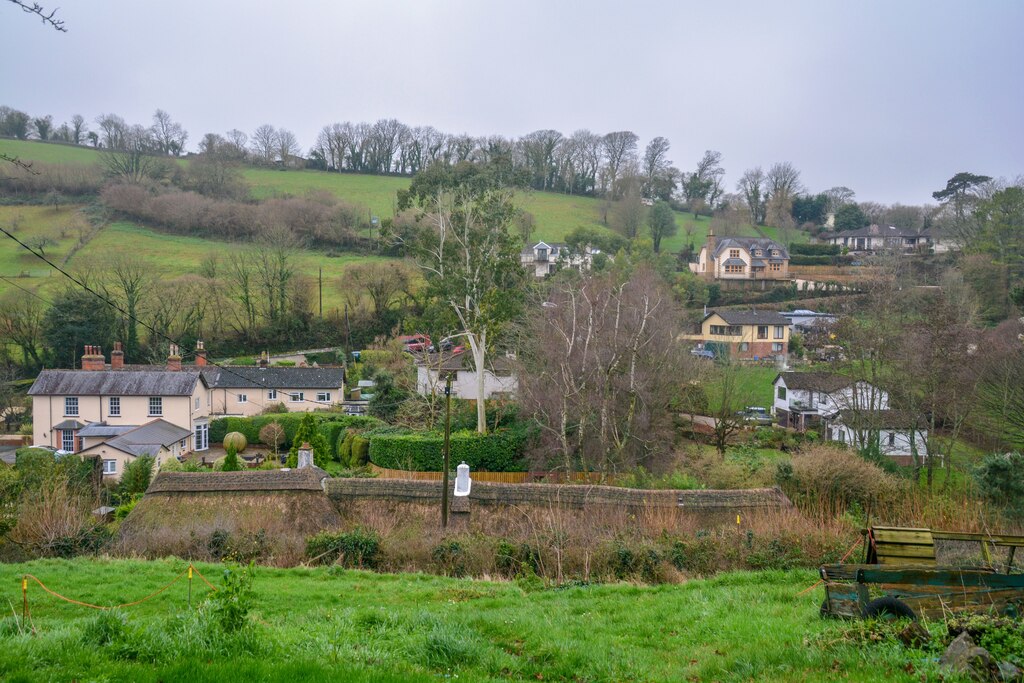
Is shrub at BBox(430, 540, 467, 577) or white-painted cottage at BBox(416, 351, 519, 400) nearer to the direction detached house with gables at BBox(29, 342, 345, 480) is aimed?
the shrub

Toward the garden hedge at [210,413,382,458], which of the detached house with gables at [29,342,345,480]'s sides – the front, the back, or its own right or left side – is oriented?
left

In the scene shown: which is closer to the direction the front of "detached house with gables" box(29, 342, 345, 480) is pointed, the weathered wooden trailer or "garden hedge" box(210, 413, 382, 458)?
the weathered wooden trailer

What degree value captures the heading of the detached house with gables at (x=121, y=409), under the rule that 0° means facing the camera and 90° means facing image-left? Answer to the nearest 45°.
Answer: approximately 0°

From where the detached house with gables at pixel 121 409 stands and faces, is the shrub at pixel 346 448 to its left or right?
on its left

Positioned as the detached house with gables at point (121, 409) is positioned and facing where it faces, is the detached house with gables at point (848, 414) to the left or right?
on its left

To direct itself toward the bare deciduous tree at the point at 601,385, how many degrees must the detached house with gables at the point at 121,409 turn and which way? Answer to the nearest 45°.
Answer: approximately 45° to its left

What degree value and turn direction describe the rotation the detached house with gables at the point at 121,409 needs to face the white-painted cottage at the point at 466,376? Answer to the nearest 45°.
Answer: approximately 90° to its left
